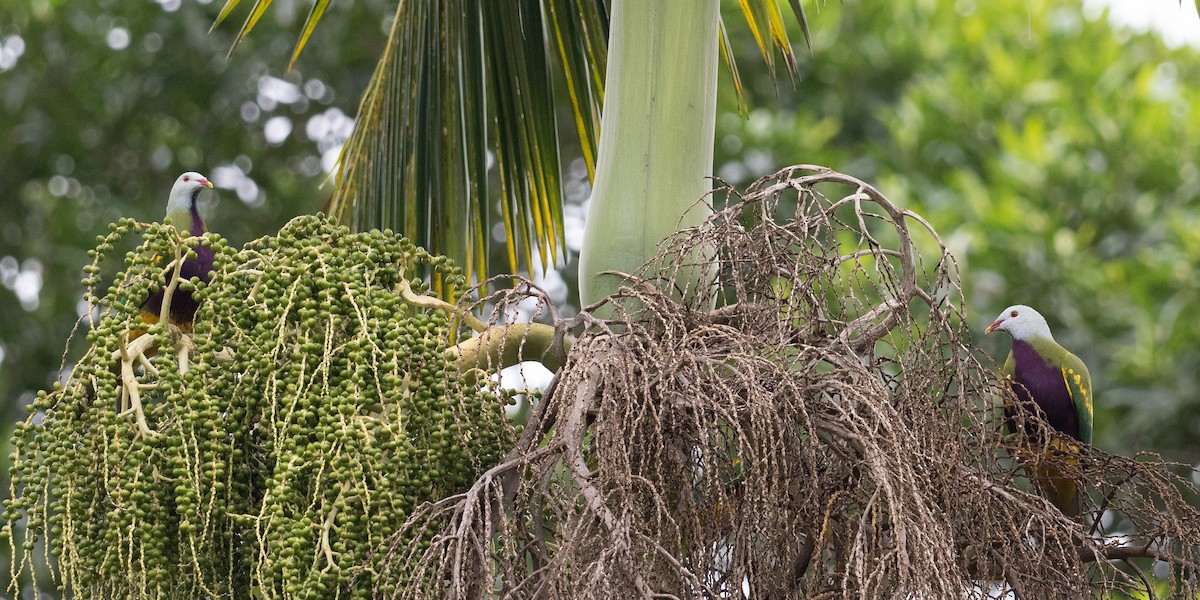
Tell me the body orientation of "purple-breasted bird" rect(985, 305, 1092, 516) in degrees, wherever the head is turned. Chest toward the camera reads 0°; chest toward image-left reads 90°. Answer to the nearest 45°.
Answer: approximately 45°
